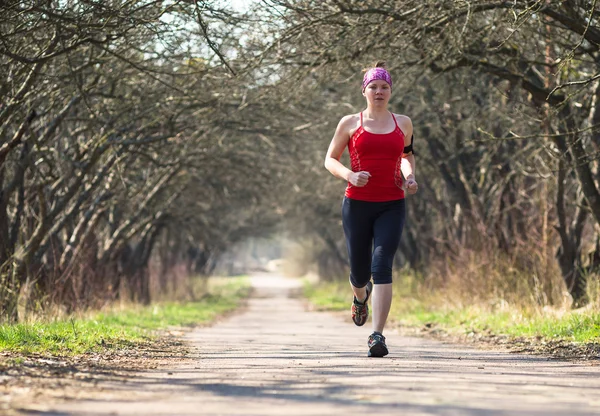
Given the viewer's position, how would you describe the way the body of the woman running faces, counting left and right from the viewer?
facing the viewer

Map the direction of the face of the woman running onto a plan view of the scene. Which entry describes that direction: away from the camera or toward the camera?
toward the camera
